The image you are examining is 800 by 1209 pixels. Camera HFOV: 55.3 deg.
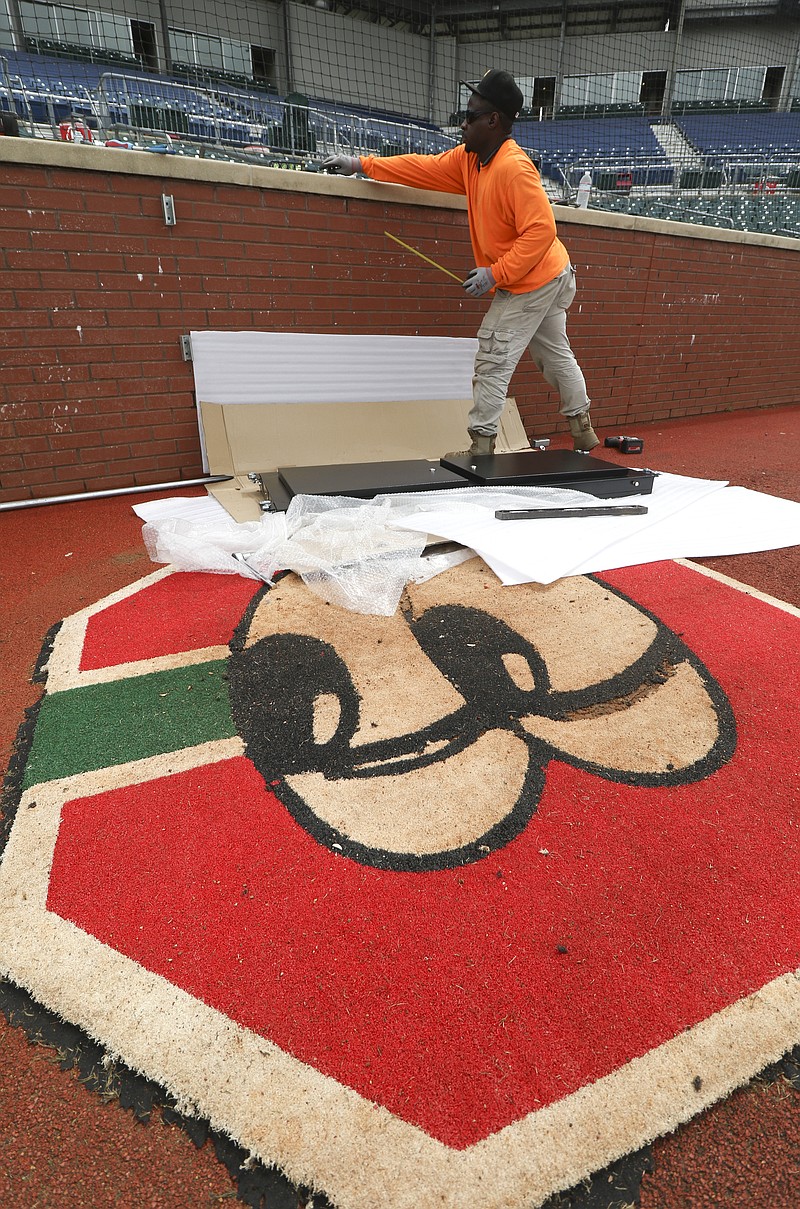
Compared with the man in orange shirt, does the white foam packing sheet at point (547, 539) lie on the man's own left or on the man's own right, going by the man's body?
on the man's own left

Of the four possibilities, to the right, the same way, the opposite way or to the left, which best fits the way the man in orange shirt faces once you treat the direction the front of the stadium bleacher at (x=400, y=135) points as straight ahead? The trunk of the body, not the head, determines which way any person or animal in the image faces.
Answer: to the right

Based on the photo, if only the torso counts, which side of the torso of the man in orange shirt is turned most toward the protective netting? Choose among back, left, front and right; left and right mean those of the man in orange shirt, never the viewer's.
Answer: right

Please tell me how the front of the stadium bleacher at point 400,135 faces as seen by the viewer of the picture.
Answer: facing the viewer

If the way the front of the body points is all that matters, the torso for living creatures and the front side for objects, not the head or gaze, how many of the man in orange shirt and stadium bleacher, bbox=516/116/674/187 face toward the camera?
1

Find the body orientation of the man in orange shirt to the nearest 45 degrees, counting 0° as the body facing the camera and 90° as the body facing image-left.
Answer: approximately 90°

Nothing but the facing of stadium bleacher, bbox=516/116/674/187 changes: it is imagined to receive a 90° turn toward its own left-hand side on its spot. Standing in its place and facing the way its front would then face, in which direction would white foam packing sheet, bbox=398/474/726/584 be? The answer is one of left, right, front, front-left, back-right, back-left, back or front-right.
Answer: right

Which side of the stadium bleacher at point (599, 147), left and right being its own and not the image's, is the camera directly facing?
front

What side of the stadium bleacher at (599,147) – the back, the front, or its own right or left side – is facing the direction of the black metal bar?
front

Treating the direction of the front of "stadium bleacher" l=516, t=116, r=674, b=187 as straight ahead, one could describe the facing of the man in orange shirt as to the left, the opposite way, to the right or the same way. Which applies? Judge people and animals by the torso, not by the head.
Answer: to the right

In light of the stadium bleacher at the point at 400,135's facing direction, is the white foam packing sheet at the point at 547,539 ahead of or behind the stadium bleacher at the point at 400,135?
ahead

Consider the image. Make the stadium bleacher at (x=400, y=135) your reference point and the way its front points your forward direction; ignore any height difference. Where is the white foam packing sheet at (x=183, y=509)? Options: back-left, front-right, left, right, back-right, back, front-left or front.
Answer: front

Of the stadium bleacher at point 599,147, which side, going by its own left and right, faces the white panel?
front

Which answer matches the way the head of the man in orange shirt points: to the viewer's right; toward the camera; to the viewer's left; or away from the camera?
to the viewer's left
